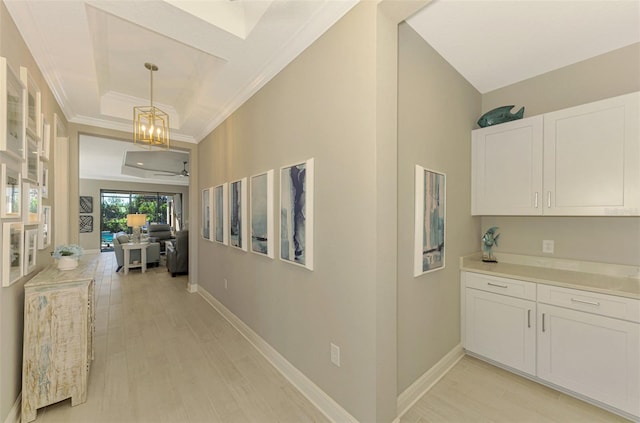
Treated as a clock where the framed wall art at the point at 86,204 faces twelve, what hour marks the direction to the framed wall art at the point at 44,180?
the framed wall art at the point at 44,180 is roughly at 12 o'clock from the framed wall art at the point at 86,204.

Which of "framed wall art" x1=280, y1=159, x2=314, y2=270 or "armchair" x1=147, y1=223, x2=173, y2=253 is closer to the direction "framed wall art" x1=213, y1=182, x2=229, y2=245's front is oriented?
the armchair

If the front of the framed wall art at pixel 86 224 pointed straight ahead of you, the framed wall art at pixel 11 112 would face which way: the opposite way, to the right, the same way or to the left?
to the left

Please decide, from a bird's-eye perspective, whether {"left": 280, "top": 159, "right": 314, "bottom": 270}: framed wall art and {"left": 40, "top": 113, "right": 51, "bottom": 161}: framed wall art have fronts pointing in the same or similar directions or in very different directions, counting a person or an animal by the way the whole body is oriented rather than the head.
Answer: very different directions

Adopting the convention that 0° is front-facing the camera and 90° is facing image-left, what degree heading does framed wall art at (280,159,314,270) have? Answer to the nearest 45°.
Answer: approximately 45°

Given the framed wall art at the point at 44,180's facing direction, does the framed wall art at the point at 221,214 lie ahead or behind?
ahead

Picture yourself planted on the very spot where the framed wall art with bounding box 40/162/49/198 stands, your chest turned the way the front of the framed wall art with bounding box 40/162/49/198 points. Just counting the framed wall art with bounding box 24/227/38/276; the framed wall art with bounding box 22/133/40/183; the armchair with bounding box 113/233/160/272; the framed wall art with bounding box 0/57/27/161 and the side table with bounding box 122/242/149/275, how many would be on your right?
3

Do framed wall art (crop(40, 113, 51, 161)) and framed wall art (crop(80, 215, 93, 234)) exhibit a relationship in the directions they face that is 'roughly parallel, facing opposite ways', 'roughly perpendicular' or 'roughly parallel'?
roughly perpendicular

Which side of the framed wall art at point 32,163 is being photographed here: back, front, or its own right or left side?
right
